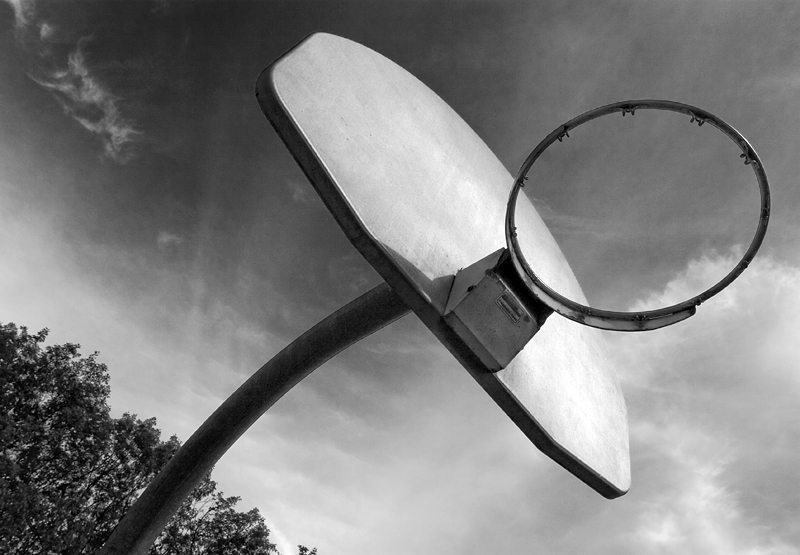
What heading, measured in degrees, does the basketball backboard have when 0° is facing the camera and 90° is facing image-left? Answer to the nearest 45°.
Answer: approximately 315°

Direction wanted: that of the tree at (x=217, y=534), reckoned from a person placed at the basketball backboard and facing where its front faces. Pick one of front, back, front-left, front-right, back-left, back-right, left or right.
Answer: back-left
